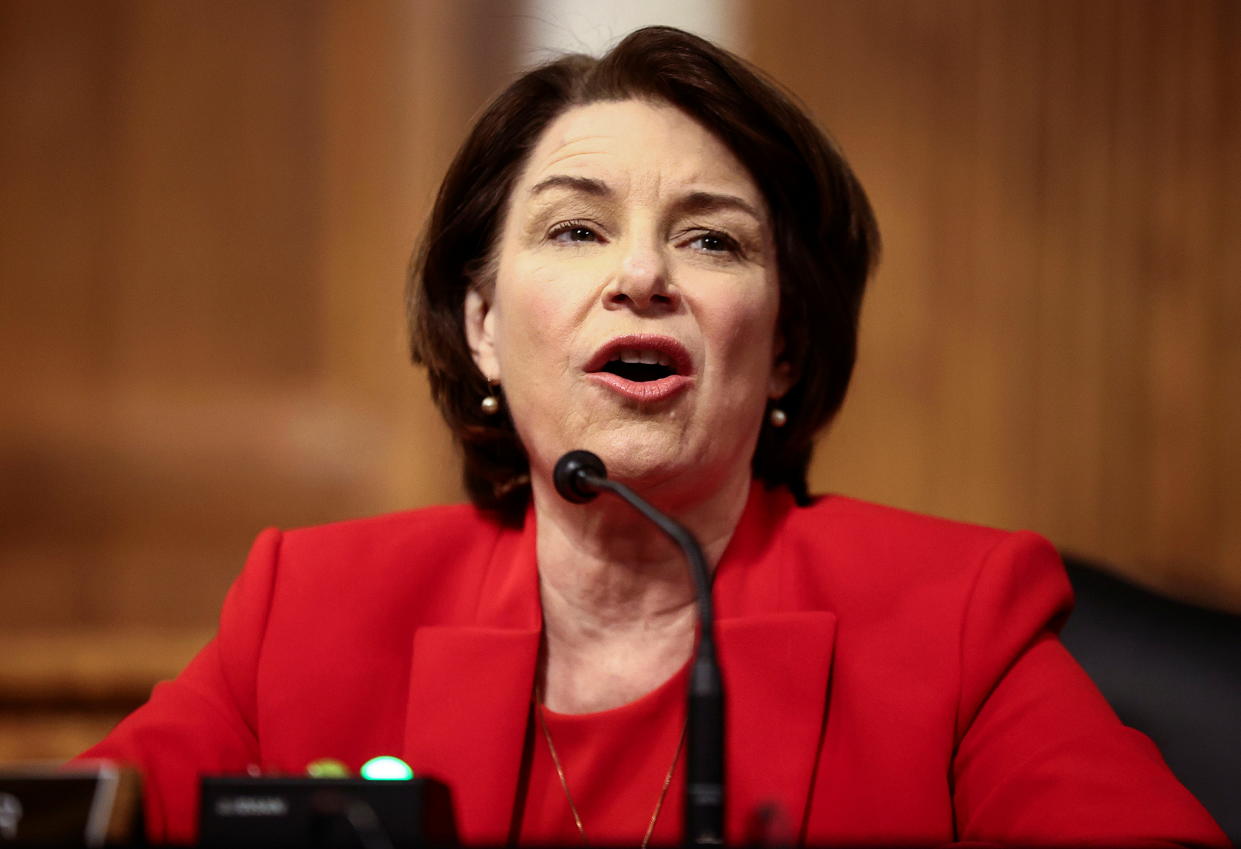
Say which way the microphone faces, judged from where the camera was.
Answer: facing away from the viewer and to the left of the viewer

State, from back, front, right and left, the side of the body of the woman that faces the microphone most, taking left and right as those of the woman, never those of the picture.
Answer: front

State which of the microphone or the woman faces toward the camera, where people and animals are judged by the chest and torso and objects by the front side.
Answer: the woman

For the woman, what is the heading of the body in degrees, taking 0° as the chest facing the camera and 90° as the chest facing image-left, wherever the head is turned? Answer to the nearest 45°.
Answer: approximately 0°

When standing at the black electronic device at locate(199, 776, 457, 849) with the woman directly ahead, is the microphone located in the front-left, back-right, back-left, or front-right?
front-right

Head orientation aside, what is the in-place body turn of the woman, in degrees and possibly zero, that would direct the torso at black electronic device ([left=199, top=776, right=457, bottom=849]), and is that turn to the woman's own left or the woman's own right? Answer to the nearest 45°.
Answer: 0° — they already face it

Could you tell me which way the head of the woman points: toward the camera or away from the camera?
toward the camera

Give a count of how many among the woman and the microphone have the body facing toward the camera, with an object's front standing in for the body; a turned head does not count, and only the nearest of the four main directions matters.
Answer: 1

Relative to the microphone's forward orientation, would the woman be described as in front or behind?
in front

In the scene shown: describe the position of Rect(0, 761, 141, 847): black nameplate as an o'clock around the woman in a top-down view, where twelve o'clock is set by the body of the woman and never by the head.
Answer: The black nameplate is roughly at 1 o'clock from the woman.

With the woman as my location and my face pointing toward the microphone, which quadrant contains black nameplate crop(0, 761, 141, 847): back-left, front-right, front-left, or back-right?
front-right

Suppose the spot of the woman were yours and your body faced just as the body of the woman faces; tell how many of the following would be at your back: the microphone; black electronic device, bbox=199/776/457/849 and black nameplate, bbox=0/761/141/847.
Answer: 0
